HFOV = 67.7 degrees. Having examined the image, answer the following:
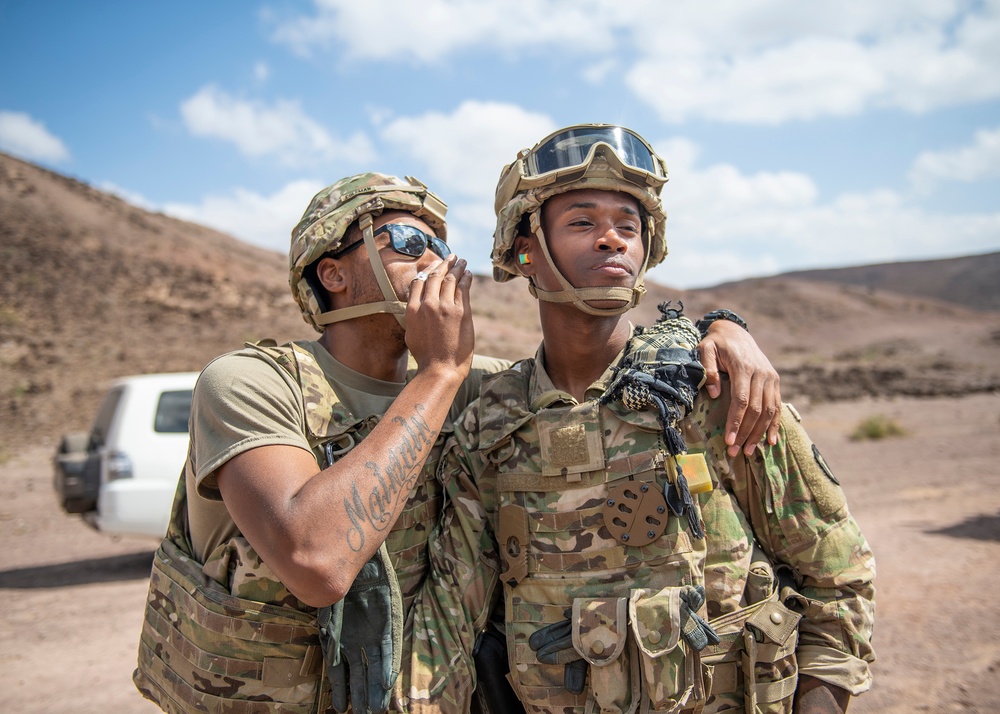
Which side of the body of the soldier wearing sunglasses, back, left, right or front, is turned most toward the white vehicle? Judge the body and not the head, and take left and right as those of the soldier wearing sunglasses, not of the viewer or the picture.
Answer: back

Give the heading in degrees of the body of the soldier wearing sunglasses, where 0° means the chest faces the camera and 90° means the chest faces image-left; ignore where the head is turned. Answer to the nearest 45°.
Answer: approximately 315°
